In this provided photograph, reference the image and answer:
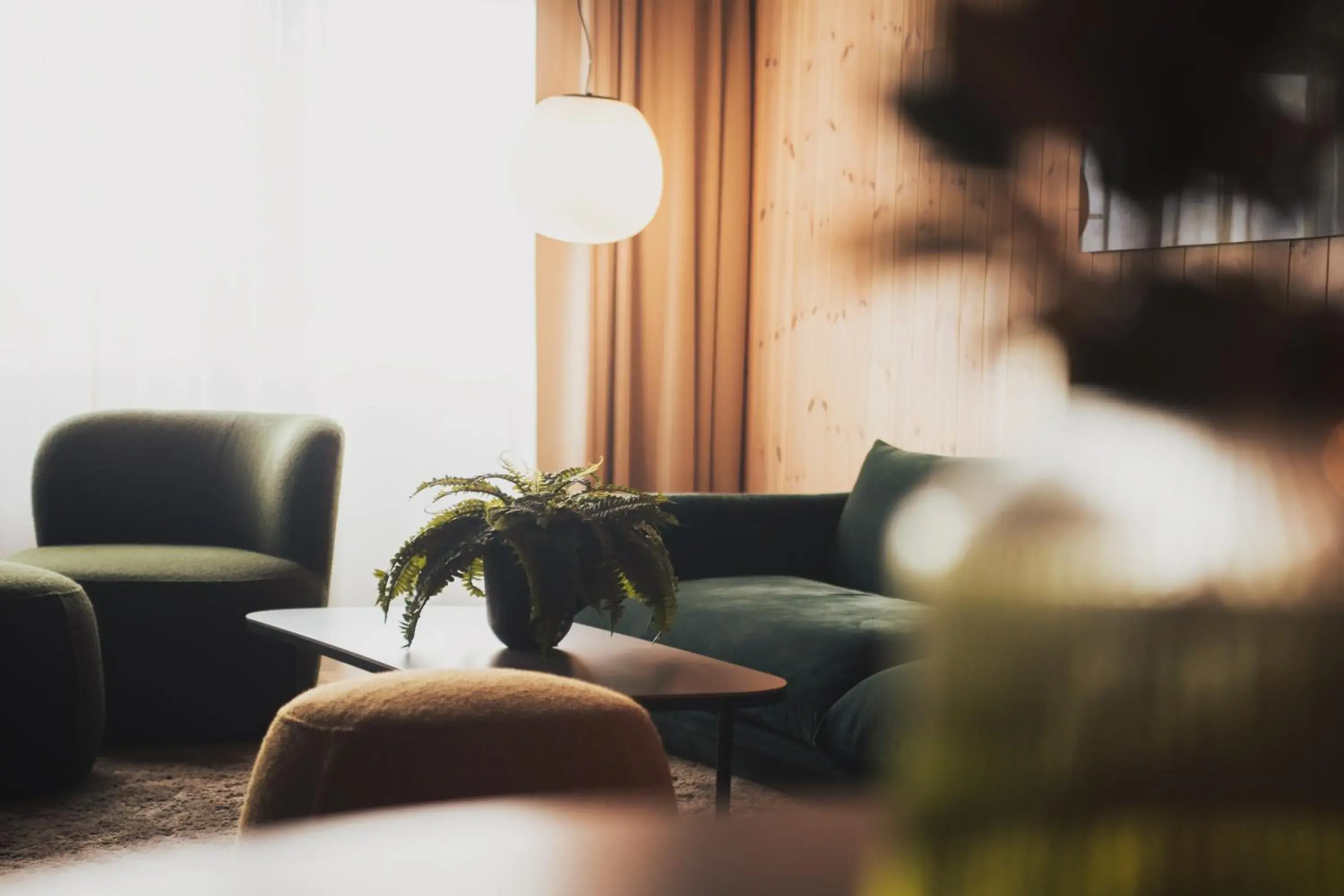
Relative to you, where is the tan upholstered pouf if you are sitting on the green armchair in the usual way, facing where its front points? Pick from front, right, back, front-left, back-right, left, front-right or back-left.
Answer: front-left

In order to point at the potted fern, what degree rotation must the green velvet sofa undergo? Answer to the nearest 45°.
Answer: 0° — it already faces it

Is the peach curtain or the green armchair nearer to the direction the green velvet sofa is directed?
the green armchair

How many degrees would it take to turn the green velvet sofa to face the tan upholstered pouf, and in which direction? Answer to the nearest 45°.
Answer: approximately 45° to its left

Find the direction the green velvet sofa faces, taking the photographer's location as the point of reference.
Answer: facing the viewer and to the left of the viewer

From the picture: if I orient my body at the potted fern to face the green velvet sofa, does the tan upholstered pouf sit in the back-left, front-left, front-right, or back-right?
back-right

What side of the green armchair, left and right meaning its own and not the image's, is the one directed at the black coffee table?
left

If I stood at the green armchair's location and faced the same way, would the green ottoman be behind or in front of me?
in front

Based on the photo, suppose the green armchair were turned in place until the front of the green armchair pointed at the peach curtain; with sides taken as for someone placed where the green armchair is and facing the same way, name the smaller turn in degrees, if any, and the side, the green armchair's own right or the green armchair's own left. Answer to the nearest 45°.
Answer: approximately 180°

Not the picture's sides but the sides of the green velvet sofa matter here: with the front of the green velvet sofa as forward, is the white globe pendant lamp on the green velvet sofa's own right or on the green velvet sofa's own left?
on the green velvet sofa's own right

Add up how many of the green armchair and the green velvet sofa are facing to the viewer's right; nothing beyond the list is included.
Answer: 0

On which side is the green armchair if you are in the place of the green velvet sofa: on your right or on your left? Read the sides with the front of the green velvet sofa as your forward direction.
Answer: on your right
